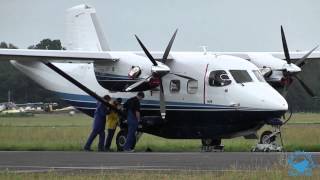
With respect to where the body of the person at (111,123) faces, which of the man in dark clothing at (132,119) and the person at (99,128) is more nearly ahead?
the man in dark clothing

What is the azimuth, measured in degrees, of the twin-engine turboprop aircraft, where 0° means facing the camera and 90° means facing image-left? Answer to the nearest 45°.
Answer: approximately 315°
